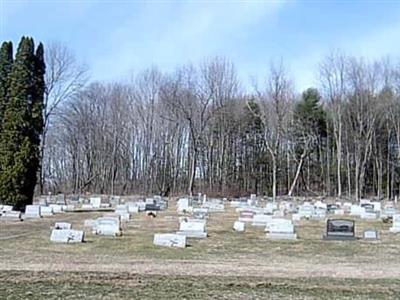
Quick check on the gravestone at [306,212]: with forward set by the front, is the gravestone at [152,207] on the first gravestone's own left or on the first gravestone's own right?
on the first gravestone's own right

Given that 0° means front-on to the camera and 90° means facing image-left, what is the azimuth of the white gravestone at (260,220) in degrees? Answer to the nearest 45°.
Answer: approximately 0°

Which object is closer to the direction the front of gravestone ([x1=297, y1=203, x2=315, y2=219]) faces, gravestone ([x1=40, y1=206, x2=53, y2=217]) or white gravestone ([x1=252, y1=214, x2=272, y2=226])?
the white gravestone

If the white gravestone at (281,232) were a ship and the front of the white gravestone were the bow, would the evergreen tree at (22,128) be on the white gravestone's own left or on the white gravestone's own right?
on the white gravestone's own right

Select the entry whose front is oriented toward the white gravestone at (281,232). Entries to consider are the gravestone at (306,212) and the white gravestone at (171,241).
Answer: the gravestone

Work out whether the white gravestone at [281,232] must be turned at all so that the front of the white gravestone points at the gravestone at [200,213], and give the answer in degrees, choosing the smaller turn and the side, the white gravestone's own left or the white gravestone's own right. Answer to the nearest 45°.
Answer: approximately 135° to the white gravestone's own right

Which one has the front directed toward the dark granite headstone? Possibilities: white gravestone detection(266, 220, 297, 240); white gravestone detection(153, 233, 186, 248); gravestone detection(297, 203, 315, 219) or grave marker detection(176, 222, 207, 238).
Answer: the gravestone

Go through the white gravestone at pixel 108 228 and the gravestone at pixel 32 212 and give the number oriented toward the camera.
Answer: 2

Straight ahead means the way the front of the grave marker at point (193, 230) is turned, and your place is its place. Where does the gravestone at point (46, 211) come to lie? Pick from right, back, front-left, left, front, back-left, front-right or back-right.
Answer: back-right

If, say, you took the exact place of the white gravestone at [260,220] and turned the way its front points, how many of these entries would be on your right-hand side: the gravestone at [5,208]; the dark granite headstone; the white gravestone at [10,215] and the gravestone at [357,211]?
2

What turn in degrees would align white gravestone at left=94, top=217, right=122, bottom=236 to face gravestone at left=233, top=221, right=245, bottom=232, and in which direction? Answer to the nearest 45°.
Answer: approximately 90° to its left
